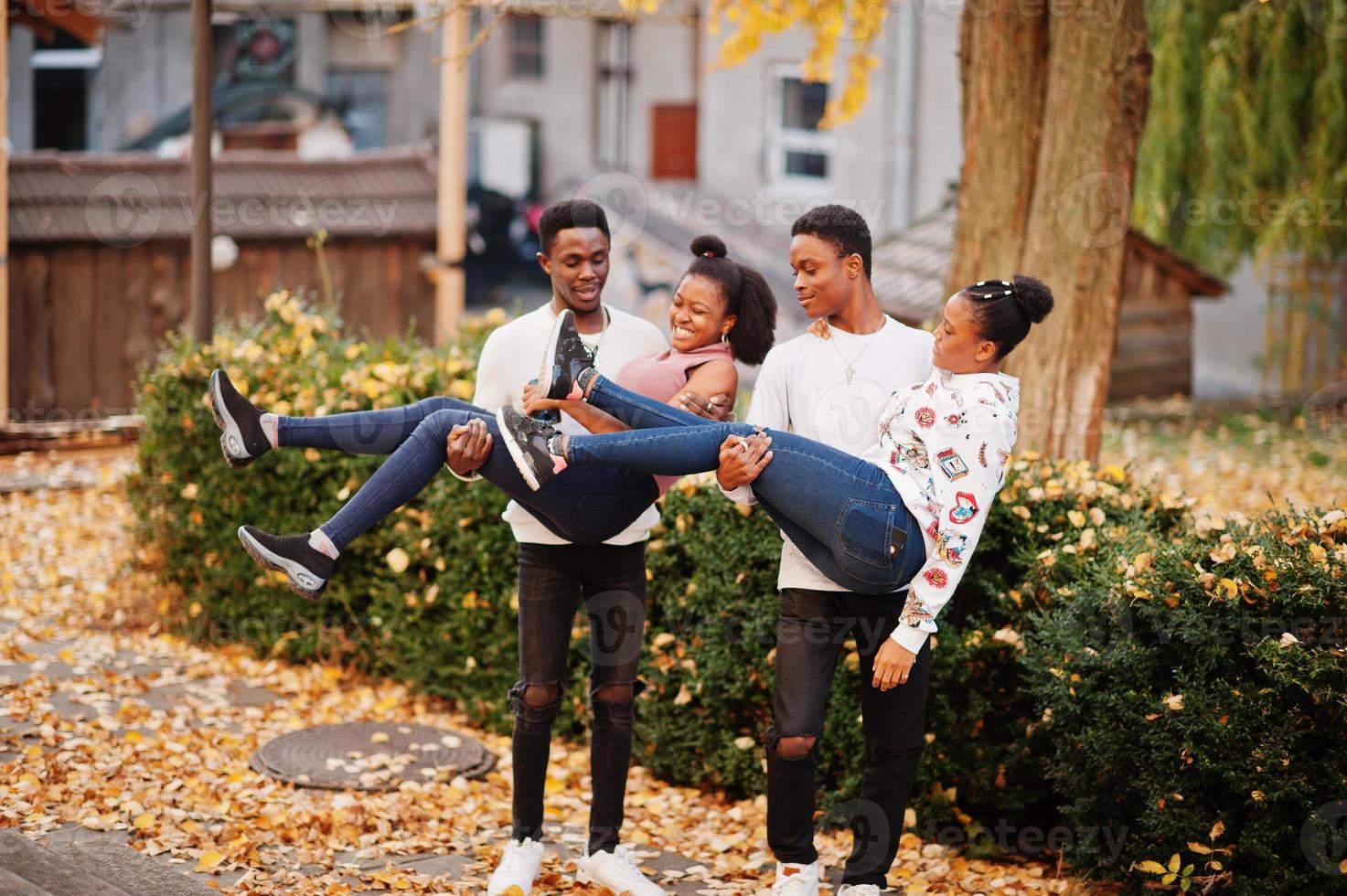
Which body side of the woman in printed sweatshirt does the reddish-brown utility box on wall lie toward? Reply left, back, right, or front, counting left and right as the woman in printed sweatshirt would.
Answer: right

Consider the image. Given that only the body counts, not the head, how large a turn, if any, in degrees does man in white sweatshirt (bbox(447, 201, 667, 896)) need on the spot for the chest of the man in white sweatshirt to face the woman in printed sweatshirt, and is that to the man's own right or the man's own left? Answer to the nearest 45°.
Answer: approximately 45° to the man's own left

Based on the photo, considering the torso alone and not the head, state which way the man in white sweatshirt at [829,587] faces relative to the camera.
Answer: toward the camera

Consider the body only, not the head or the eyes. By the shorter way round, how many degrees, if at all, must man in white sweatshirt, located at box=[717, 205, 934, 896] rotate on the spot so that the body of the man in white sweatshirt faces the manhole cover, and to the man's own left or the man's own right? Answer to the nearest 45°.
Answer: approximately 135° to the man's own right

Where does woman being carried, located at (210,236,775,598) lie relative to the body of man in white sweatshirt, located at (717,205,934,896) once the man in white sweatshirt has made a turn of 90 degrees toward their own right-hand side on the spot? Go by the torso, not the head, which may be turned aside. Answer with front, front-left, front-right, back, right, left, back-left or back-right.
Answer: front

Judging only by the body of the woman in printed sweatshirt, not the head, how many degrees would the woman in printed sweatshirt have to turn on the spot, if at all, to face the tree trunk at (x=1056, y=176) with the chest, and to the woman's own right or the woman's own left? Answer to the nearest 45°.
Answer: approximately 90° to the woman's own right

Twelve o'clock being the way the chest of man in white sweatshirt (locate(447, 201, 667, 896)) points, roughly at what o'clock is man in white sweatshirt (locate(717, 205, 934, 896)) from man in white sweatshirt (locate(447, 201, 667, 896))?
man in white sweatshirt (locate(717, 205, 934, 896)) is roughly at 10 o'clock from man in white sweatshirt (locate(447, 201, 667, 896)).

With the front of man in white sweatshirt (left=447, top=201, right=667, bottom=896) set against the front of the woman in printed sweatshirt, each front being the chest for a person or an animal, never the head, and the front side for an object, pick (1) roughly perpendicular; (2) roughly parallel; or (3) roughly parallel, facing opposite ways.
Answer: roughly perpendicular

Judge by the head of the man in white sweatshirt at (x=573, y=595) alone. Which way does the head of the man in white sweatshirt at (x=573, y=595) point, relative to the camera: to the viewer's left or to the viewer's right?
to the viewer's right

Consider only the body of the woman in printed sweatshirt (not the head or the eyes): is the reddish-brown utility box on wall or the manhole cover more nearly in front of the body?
the manhole cover

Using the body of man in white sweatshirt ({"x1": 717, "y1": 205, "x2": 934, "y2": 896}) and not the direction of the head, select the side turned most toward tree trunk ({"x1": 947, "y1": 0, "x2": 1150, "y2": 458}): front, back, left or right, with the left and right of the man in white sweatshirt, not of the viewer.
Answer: back

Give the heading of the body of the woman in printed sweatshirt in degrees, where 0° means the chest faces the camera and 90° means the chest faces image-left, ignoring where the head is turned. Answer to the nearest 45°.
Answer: approximately 90°

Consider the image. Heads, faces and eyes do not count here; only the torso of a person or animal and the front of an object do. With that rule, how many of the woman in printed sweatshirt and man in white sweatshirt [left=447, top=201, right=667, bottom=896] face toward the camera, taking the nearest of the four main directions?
1

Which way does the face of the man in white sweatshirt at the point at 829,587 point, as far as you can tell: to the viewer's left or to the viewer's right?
to the viewer's left
